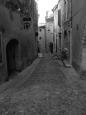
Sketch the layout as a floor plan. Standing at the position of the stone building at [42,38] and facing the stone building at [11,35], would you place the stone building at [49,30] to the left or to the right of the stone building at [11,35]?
left

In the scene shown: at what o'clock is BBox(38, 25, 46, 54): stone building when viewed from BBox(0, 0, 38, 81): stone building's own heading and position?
BBox(38, 25, 46, 54): stone building is roughly at 8 o'clock from BBox(0, 0, 38, 81): stone building.

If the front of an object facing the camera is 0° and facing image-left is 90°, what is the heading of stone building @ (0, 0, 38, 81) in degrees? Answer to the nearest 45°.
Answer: approximately 315°
